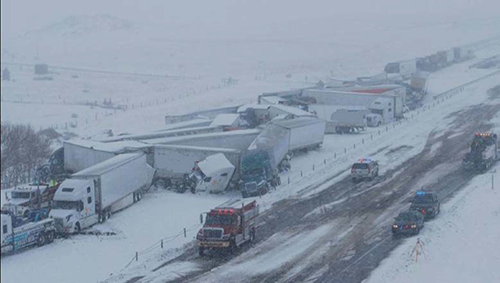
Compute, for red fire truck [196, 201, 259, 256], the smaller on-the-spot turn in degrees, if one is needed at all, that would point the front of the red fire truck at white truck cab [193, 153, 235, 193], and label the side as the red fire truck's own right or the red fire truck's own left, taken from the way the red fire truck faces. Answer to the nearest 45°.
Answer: approximately 135° to the red fire truck's own right

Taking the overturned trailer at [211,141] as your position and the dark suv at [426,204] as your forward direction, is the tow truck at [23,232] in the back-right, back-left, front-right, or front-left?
front-right

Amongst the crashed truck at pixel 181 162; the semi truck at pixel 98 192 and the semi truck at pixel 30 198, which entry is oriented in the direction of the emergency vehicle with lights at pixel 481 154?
the crashed truck

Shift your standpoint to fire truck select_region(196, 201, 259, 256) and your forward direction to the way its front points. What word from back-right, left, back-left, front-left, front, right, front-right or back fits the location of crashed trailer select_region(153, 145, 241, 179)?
back-right

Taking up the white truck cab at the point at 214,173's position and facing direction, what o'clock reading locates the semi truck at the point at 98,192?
The semi truck is roughly at 12 o'clock from the white truck cab.

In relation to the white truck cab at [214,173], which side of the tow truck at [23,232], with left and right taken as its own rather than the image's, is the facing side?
back

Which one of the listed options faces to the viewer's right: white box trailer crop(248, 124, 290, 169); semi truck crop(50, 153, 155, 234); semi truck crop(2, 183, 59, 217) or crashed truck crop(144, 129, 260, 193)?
the crashed truck

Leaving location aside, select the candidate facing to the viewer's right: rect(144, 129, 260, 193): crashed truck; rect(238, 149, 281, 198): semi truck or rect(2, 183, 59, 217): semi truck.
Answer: the crashed truck

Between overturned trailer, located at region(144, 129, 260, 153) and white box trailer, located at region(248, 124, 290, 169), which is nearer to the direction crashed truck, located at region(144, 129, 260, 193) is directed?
the white box trailer

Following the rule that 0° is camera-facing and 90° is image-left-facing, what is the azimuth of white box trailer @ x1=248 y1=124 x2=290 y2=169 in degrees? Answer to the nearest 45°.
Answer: approximately 45°

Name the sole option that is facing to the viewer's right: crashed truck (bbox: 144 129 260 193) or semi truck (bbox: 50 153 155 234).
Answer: the crashed truck

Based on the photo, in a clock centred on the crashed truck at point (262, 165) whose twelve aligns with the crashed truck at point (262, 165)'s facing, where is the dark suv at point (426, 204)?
The dark suv is roughly at 9 o'clock from the crashed truck.

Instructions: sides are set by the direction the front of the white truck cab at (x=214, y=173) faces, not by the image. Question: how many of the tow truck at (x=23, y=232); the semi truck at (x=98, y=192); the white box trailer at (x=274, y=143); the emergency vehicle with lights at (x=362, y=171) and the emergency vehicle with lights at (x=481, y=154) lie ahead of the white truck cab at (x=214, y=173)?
2

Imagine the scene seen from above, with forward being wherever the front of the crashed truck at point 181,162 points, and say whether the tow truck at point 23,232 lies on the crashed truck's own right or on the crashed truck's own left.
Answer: on the crashed truck's own right

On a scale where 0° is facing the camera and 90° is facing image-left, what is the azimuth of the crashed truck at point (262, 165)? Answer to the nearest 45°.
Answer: approximately 45°

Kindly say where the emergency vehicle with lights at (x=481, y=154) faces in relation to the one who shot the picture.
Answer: facing the viewer and to the left of the viewer
